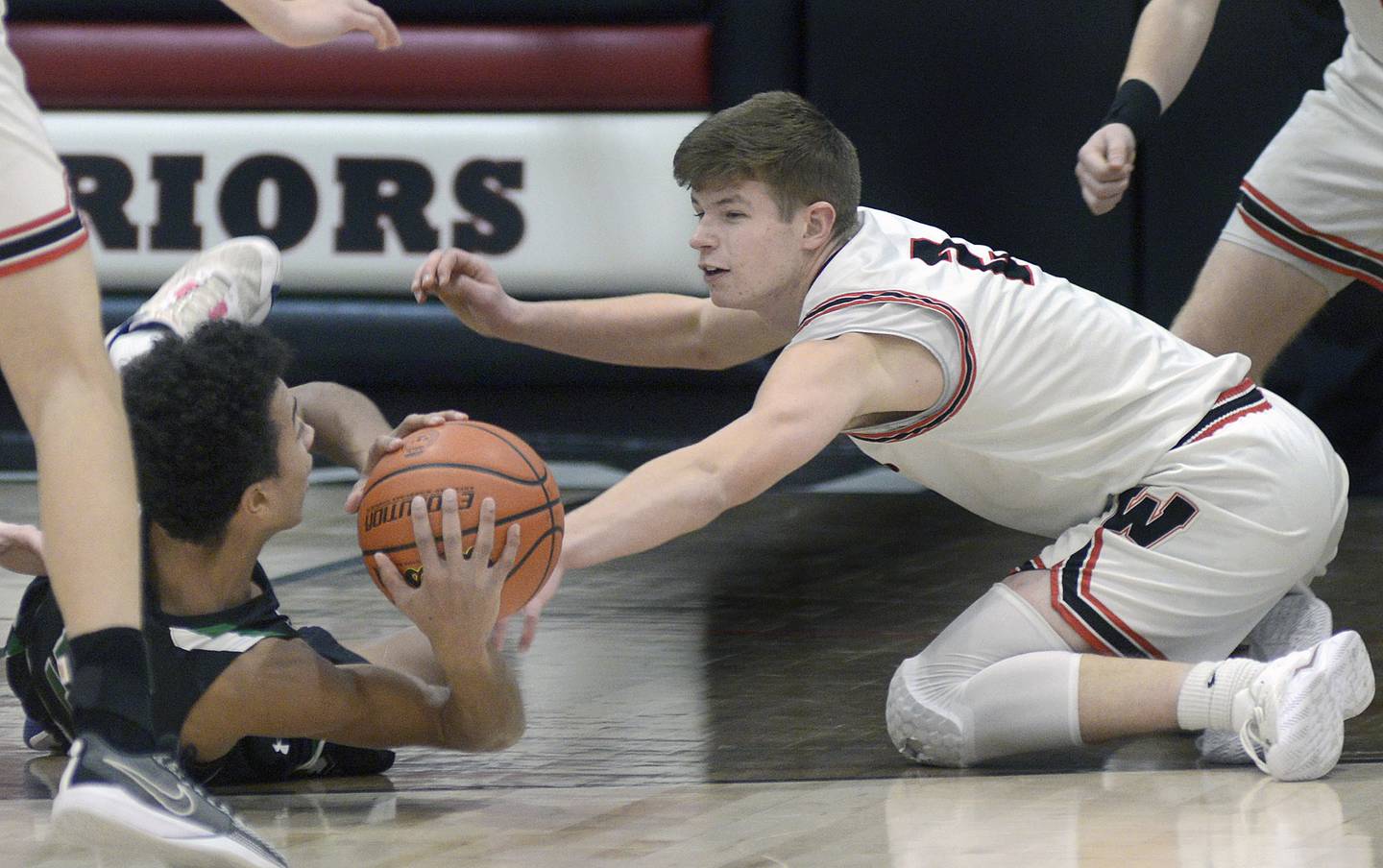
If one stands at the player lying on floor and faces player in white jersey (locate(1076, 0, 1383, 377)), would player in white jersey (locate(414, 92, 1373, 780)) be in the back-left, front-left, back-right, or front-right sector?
front-right

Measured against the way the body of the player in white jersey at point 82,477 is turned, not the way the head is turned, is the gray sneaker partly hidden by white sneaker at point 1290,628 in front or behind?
in front

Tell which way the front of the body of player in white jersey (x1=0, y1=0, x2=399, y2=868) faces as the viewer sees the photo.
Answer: to the viewer's right

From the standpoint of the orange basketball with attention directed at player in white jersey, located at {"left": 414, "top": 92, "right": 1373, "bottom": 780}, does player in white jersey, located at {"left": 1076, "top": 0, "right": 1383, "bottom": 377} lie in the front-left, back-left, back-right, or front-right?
front-left

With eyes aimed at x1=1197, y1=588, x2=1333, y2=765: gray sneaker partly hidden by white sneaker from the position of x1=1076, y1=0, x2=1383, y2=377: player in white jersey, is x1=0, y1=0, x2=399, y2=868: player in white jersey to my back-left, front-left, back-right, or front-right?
front-right

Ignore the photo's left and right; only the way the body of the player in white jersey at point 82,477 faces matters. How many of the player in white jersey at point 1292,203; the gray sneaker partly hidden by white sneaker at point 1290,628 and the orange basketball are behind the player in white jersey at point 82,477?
0

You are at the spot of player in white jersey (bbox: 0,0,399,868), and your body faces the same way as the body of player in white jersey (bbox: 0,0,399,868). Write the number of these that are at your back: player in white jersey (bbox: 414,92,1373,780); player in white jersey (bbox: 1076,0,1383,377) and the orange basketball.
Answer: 0

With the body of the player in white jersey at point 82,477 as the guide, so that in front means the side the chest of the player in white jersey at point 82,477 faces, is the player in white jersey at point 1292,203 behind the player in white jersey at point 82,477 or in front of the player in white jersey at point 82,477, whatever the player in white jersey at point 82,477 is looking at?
in front

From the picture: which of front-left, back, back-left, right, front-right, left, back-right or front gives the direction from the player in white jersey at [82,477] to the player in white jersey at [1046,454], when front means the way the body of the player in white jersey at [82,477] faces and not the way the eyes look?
front
